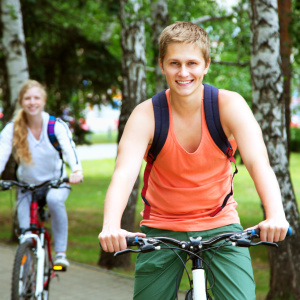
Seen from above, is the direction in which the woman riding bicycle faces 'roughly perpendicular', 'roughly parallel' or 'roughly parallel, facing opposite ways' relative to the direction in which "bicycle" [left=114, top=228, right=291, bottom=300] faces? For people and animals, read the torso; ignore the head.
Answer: roughly parallel

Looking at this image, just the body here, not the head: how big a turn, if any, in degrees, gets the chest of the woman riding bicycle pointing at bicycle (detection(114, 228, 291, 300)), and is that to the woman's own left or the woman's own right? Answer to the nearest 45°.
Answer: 0° — they already face it

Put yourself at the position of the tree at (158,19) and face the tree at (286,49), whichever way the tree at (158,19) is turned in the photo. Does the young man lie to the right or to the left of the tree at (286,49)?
right

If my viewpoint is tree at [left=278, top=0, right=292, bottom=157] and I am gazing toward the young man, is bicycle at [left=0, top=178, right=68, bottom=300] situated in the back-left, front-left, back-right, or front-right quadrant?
front-right

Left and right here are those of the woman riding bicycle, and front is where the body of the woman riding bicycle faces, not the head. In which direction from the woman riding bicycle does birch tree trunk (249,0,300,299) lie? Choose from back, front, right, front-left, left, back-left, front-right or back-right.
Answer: left

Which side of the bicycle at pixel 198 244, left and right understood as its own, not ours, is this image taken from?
front

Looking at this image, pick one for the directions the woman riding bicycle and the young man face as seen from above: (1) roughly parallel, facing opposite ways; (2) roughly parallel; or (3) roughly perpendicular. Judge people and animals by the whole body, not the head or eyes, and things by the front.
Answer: roughly parallel

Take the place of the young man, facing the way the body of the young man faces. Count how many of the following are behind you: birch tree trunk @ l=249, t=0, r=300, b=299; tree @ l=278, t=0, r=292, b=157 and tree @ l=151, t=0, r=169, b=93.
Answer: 3

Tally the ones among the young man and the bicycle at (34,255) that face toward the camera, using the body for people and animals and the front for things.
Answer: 2

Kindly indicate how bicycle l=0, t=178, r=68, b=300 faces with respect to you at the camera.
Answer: facing the viewer

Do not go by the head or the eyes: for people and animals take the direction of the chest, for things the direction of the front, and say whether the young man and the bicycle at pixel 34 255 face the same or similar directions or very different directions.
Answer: same or similar directions

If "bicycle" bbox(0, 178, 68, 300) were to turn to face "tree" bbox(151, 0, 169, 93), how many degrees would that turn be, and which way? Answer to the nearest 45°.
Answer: approximately 135° to its left
